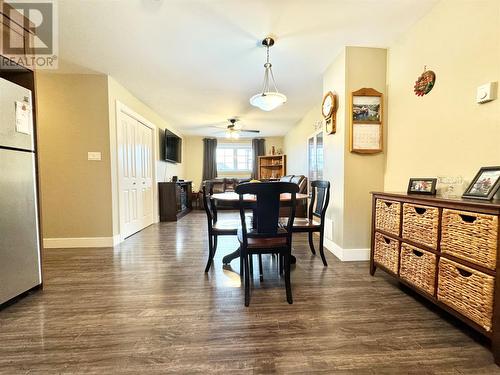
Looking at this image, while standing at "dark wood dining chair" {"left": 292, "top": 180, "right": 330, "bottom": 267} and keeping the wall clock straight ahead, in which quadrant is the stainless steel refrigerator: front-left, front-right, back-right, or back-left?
back-left

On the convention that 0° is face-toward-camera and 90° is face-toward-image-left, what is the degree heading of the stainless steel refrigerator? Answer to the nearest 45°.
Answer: approximately 315°

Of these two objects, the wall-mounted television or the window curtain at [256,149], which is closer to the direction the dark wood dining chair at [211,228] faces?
the window curtain

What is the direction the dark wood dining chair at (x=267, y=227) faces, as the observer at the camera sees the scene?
facing away from the viewer

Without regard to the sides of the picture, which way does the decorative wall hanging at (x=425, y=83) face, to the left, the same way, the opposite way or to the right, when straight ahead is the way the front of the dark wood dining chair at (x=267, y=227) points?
to the left

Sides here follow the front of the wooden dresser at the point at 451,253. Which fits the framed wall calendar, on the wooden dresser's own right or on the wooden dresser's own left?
on the wooden dresser's own right

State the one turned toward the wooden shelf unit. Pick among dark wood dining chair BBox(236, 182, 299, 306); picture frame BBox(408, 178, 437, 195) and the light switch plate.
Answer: the dark wood dining chair

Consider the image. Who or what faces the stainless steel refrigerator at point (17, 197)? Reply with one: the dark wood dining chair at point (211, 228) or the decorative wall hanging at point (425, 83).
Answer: the decorative wall hanging

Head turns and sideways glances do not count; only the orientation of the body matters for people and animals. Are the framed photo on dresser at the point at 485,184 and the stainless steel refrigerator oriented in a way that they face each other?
yes

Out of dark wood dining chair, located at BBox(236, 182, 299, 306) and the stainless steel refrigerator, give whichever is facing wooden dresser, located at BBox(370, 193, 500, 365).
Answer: the stainless steel refrigerator

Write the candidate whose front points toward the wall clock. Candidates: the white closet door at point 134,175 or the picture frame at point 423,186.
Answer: the white closet door

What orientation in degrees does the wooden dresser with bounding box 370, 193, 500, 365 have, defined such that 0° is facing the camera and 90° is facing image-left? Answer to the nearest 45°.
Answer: approximately 45°

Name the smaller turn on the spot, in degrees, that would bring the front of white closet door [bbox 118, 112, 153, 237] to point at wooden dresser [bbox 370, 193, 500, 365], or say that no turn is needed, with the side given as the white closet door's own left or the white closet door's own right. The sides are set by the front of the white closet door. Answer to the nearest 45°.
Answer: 0° — it already faces it

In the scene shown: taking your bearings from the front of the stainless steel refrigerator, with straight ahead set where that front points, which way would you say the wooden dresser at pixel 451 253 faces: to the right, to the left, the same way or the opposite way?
the opposite way

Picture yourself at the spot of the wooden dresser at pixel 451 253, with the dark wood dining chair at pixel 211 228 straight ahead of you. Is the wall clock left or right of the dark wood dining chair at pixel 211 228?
right
